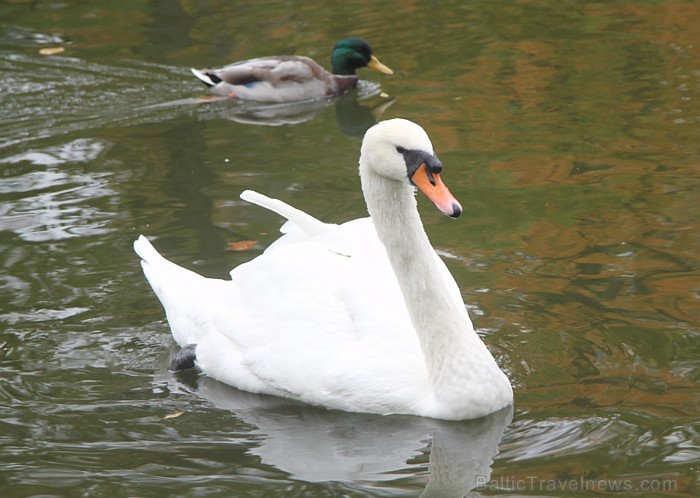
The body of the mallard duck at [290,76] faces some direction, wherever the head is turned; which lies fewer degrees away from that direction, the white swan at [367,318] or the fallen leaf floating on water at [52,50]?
the white swan

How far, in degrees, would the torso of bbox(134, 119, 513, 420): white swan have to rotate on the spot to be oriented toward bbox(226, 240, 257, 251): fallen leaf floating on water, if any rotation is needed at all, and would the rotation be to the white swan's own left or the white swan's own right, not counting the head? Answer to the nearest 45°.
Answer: approximately 135° to the white swan's own left

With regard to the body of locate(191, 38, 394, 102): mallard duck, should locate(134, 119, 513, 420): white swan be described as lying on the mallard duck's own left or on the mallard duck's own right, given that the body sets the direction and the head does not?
on the mallard duck's own right

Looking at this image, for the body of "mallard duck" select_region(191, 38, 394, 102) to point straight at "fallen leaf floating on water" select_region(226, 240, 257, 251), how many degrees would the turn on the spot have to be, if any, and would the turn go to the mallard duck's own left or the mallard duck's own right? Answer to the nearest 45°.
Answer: approximately 90° to the mallard duck's own right

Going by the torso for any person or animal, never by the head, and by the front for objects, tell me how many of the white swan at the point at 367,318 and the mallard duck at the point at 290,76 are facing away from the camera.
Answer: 0

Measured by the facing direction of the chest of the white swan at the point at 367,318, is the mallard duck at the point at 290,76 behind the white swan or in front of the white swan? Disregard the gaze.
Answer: behind

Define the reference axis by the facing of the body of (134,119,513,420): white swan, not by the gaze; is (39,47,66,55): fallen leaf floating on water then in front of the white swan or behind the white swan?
behind

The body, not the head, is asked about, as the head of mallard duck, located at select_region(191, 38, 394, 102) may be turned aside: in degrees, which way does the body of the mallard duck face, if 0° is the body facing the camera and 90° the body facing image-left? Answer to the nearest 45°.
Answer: approximately 270°

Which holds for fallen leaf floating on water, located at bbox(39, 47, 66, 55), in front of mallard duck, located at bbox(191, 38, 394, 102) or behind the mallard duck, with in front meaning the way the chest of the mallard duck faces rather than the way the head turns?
behind
